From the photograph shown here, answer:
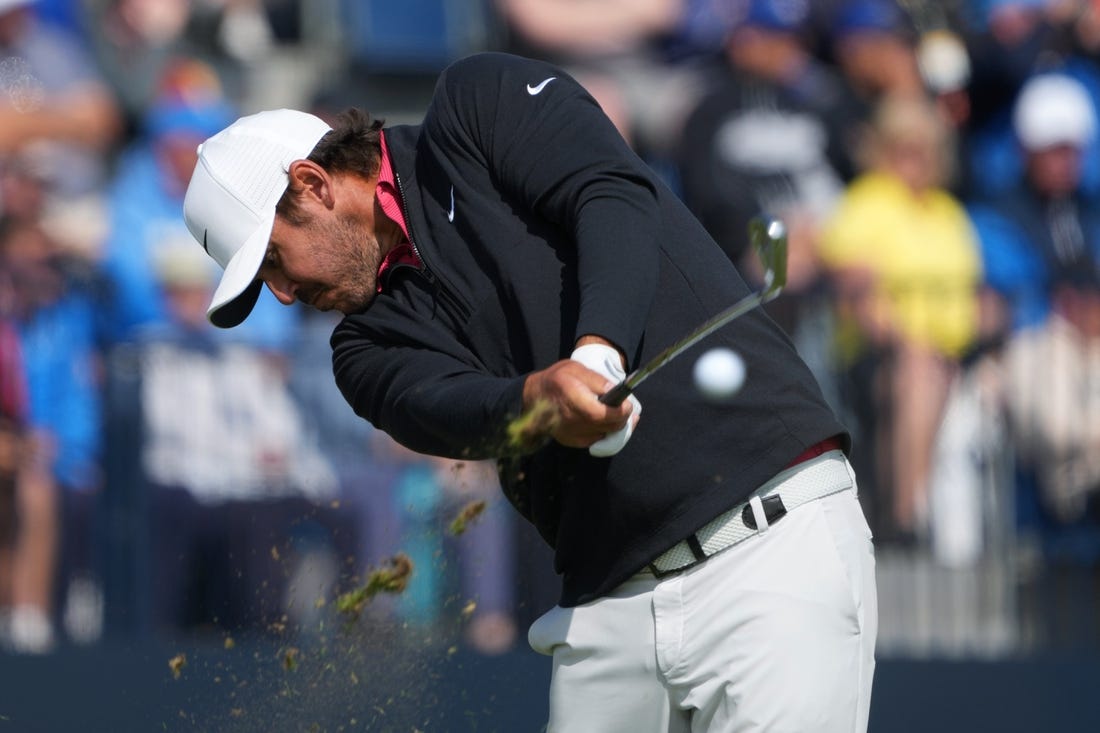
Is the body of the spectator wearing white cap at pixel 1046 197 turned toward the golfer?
yes

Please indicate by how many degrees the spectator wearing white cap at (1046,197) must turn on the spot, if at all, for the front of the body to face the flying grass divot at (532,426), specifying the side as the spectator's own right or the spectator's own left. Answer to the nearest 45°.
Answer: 0° — they already face it

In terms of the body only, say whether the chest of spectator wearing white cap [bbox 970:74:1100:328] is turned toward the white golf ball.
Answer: yes

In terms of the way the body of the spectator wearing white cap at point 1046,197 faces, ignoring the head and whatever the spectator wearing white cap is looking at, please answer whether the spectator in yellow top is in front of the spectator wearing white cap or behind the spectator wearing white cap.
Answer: in front

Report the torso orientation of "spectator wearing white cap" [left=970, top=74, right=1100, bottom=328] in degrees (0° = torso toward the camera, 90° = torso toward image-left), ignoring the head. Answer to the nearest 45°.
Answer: approximately 0°

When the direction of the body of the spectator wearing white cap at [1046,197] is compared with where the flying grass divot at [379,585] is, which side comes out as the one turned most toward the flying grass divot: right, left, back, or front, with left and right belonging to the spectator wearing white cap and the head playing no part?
front
